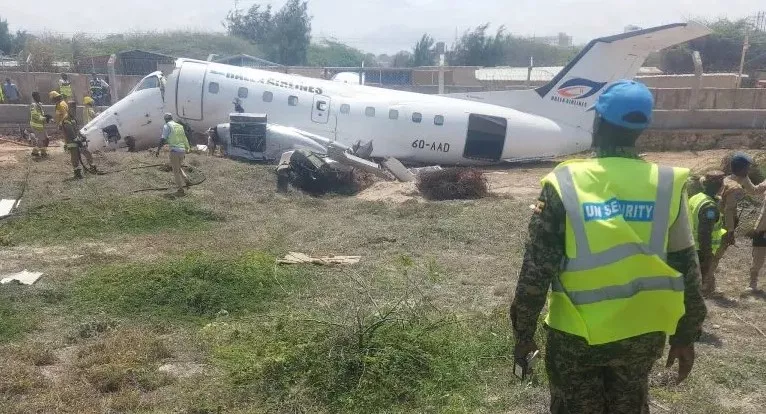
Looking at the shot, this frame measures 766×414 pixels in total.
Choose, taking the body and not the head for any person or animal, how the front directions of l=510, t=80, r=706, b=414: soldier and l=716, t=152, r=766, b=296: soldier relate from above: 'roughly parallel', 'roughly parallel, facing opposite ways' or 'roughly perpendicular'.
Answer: roughly perpendicular

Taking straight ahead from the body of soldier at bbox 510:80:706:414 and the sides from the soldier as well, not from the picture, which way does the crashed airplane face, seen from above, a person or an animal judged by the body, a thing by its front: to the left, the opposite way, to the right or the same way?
to the left

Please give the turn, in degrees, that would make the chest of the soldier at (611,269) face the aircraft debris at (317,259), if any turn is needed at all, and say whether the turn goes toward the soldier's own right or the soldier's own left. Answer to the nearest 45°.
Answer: approximately 45° to the soldier's own left

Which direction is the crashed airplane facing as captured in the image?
to the viewer's left

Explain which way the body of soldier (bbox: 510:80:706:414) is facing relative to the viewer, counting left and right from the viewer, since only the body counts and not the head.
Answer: facing away from the viewer

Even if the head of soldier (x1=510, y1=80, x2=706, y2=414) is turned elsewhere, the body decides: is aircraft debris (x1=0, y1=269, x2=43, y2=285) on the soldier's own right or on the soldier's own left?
on the soldier's own left

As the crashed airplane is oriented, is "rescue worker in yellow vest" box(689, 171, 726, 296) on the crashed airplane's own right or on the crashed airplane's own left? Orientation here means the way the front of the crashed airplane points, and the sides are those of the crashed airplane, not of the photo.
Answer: on the crashed airplane's own left

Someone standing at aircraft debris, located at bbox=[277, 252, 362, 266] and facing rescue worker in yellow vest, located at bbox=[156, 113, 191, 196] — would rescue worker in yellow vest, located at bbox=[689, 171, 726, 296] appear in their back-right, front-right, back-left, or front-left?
back-right

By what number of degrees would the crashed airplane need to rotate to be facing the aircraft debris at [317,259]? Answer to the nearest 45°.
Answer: approximately 90° to its left

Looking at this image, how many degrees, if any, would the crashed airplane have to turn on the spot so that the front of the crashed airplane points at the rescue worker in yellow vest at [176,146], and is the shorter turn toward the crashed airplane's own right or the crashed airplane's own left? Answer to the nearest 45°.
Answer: approximately 45° to the crashed airplane's own left
